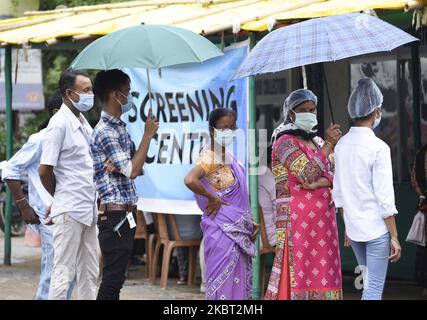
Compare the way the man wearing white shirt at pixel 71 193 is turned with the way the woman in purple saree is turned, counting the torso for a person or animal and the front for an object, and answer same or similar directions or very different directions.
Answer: same or similar directions

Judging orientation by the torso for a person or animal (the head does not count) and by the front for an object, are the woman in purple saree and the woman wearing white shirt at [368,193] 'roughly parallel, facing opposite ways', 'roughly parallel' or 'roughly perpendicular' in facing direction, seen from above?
roughly perpendicular

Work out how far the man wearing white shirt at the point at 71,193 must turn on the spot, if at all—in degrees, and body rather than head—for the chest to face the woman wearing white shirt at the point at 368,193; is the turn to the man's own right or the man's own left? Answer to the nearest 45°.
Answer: approximately 45° to the man's own left

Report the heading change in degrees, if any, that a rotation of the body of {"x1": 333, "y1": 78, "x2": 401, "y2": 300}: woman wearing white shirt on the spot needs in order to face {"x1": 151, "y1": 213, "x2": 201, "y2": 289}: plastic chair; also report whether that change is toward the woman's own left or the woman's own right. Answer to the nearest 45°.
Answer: approximately 90° to the woman's own left

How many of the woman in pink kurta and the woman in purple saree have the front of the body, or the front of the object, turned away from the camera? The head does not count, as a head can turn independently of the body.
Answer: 0

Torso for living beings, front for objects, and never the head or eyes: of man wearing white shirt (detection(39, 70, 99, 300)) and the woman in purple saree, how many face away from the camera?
0

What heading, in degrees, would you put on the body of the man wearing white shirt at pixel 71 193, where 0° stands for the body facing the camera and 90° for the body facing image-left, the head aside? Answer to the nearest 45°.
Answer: approximately 315°

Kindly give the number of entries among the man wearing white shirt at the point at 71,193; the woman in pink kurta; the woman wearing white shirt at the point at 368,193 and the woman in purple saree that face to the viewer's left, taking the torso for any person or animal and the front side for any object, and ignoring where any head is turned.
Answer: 0

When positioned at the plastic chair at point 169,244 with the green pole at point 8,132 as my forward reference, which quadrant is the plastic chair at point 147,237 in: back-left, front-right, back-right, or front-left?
front-right
